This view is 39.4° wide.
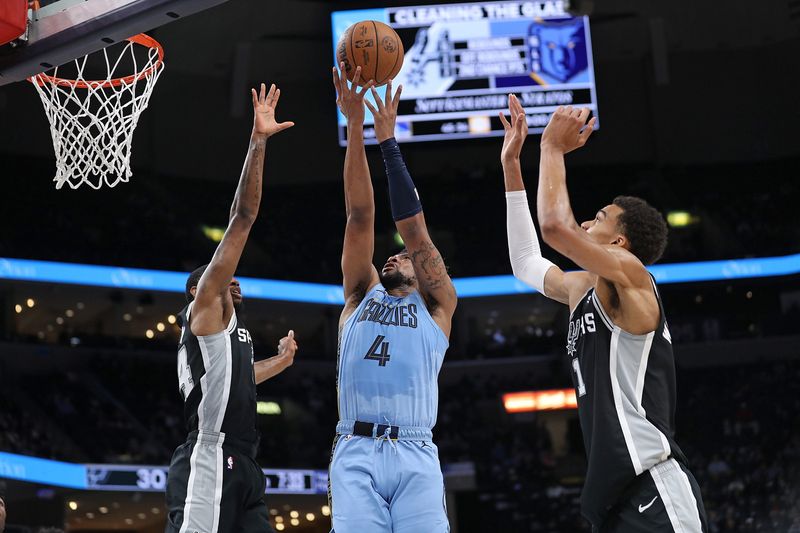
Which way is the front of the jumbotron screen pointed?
toward the camera

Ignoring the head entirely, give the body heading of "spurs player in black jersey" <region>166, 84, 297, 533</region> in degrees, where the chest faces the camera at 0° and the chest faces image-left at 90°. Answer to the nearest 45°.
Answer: approximately 270°

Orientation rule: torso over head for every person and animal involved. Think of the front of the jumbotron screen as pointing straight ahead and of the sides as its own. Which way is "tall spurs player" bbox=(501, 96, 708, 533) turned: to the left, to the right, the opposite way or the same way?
to the right

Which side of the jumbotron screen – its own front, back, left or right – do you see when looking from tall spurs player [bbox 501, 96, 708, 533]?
front

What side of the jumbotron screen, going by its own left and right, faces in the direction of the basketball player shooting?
front

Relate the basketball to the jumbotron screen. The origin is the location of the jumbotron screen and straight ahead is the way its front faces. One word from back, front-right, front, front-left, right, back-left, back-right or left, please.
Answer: front

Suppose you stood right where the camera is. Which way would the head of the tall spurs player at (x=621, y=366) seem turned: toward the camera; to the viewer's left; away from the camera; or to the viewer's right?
to the viewer's left

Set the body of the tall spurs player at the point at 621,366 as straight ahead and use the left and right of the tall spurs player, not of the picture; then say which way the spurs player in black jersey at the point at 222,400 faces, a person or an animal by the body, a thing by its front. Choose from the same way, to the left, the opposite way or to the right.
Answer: the opposite way

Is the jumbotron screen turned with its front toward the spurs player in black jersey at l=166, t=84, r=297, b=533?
yes

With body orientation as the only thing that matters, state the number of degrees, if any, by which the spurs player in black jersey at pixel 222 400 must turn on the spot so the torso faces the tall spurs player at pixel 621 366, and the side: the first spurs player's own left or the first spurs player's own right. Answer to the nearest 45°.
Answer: approximately 45° to the first spurs player's own right

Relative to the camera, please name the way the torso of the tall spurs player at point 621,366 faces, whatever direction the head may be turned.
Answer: to the viewer's left

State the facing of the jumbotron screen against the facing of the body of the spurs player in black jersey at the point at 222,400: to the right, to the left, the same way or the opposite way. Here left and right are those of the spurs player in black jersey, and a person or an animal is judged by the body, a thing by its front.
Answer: to the right
